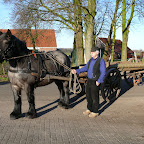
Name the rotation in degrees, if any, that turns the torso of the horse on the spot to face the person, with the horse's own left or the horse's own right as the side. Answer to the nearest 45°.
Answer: approximately 135° to the horse's own left

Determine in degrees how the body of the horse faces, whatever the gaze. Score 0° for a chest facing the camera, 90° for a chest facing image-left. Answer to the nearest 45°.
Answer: approximately 45°

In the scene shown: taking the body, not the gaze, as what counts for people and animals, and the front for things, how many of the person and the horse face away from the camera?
0

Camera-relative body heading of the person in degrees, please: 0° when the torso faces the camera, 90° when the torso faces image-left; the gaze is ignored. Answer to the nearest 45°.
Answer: approximately 45°

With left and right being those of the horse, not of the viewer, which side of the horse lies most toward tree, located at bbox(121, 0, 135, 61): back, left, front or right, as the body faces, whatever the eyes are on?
back

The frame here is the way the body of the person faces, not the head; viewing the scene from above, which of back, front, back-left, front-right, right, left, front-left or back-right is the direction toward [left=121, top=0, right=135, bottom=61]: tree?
back-right

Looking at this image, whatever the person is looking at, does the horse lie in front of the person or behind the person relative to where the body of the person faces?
in front
